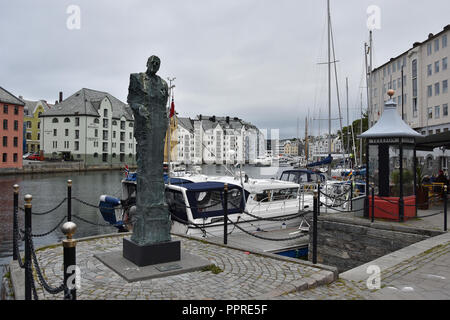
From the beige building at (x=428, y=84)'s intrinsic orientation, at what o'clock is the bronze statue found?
The bronze statue is roughly at 11 o'clock from the beige building.

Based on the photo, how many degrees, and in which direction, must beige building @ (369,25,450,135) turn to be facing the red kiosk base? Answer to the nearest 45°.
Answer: approximately 45° to its left

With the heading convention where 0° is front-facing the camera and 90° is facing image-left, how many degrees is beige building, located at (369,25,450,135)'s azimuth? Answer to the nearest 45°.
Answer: approximately 45°
